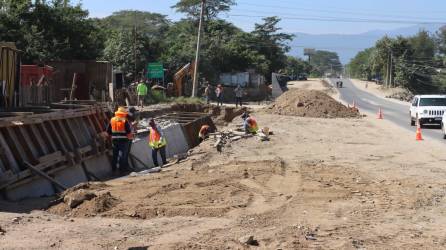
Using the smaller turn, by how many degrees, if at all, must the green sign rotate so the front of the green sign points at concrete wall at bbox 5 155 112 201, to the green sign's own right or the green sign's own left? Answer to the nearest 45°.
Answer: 0° — it already faces it

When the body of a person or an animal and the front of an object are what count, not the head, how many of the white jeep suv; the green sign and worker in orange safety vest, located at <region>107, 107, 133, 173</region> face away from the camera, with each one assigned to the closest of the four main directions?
1

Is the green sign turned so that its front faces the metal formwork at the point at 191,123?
yes

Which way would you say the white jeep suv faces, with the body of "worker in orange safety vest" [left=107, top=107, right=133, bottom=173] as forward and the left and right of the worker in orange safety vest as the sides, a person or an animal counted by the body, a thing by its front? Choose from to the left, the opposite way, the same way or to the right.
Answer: the opposite way

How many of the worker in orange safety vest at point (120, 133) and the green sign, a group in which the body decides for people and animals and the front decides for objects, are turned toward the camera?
1

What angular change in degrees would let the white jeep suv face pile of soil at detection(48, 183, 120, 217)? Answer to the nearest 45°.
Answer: approximately 45° to its right

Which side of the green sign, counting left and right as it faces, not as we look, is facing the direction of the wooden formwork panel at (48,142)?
front

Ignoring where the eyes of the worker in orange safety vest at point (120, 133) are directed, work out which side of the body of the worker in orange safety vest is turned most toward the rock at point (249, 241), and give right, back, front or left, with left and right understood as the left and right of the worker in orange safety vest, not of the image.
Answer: back

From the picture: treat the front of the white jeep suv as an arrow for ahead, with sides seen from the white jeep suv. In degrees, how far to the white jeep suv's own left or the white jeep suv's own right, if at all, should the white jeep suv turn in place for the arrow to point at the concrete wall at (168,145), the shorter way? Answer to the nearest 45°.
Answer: approximately 90° to the white jeep suv's own right

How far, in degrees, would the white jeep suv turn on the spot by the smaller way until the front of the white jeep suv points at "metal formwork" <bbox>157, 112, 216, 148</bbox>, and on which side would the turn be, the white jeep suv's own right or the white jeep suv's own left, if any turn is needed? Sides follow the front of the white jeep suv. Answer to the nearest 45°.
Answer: approximately 90° to the white jeep suv's own right

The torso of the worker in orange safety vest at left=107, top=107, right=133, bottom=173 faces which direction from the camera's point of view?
away from the camera

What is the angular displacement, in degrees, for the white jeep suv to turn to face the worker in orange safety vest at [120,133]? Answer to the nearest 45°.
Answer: approximately 90° to its right

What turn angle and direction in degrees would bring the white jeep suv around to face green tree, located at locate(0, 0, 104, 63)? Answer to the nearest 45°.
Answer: approximately 135° to its right
